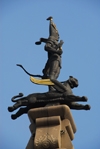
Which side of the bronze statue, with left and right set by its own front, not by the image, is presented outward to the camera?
right
